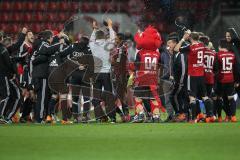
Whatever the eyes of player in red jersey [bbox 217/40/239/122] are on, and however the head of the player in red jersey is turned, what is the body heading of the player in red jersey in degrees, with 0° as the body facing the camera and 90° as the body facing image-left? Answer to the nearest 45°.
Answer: approximately 180°

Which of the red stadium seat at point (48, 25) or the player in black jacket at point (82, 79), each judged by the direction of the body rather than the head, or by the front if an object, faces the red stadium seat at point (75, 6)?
the player in black jacket

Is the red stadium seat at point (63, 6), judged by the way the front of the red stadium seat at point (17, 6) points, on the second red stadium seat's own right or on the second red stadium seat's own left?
on the second red stadium seat's own left

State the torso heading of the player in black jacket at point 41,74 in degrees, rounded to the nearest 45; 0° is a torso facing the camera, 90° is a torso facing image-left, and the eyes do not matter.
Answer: approximately 225°

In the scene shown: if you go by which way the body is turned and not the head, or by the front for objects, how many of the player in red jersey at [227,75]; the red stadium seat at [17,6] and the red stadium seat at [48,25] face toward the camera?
2

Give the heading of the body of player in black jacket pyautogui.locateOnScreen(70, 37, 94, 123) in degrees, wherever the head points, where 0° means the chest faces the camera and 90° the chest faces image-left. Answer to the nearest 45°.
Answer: approximately 180°

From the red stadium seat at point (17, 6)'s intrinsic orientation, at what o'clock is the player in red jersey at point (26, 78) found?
The player in red jersey is roughly at 12 o'clock from the red stadium seat.
